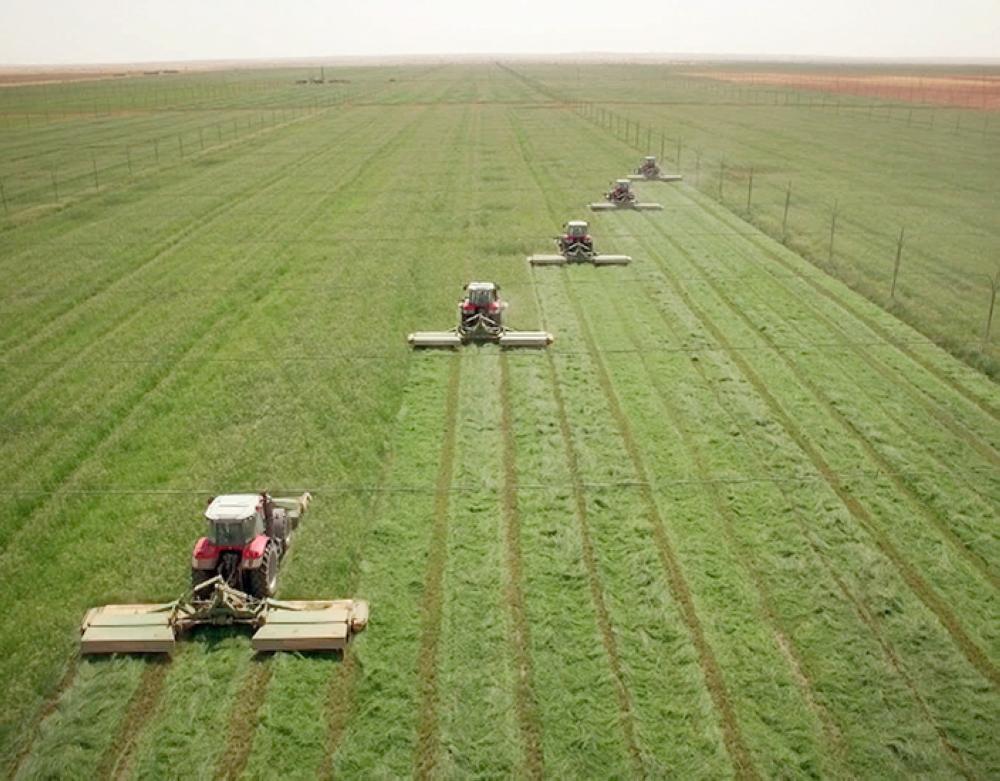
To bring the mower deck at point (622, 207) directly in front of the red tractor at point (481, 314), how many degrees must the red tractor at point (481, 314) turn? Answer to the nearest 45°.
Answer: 0° — it already faces it

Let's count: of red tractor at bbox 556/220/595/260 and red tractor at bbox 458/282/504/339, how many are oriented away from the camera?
2

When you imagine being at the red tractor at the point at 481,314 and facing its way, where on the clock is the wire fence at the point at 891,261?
The wire fence is roughly at 2 o'clock from the red tractor.

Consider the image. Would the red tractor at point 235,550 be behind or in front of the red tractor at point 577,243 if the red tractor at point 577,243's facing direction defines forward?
behind

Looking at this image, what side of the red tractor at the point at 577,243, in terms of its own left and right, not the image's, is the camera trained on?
back

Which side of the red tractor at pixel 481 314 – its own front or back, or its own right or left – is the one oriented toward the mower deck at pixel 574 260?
front

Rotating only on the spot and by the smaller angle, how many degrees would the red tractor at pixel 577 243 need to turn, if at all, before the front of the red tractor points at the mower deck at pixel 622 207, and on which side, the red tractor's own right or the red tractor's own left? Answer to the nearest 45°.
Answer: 0° — it already faces it

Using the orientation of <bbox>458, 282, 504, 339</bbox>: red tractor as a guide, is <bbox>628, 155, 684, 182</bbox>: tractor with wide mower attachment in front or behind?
in front
